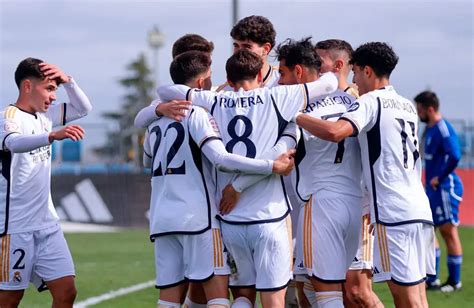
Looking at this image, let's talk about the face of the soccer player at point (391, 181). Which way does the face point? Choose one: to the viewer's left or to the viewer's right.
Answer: to the viewer's left

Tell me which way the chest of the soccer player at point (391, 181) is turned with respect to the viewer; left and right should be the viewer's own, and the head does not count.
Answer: facing away from the viewer and to the left of the viewer

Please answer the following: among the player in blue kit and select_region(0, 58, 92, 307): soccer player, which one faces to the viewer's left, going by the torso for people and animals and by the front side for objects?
the player in blue kit

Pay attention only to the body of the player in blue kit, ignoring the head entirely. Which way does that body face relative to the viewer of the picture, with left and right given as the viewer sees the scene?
facing to the left of the viewer

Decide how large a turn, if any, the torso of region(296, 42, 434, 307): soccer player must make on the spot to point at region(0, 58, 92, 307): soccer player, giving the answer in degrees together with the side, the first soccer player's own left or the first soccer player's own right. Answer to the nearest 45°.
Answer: approximately 45° to the first soccer player's own left

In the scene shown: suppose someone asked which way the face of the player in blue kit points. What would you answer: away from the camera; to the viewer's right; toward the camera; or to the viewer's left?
to the viewer's left

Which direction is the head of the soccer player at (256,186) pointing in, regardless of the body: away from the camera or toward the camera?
away from the camera

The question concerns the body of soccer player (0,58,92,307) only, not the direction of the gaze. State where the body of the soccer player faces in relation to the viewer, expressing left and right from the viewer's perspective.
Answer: facing the viewer and to the right of the viewer
